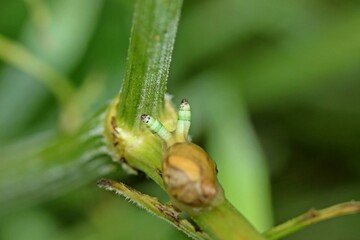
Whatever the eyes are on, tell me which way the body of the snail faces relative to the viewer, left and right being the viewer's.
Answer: facing away from the viewer and to the left of the viewer
